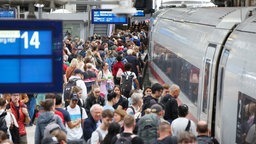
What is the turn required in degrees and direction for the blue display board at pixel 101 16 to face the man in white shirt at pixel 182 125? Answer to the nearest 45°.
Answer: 0° — it already faces them

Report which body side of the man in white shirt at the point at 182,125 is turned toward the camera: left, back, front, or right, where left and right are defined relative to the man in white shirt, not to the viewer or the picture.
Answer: back

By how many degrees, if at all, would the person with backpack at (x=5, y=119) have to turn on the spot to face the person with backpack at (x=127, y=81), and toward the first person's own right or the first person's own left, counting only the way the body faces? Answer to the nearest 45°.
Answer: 0° — they already face them

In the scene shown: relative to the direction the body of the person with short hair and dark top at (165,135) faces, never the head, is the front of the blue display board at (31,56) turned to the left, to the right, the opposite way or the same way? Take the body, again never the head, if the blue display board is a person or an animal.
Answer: the opposite way

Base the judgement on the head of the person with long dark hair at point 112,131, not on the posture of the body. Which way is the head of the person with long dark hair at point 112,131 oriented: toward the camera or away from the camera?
away from the camera

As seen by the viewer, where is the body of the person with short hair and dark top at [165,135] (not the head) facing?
away from the camera

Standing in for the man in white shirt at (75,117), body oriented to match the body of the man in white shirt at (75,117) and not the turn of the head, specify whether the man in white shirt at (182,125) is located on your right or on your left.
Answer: on your left
